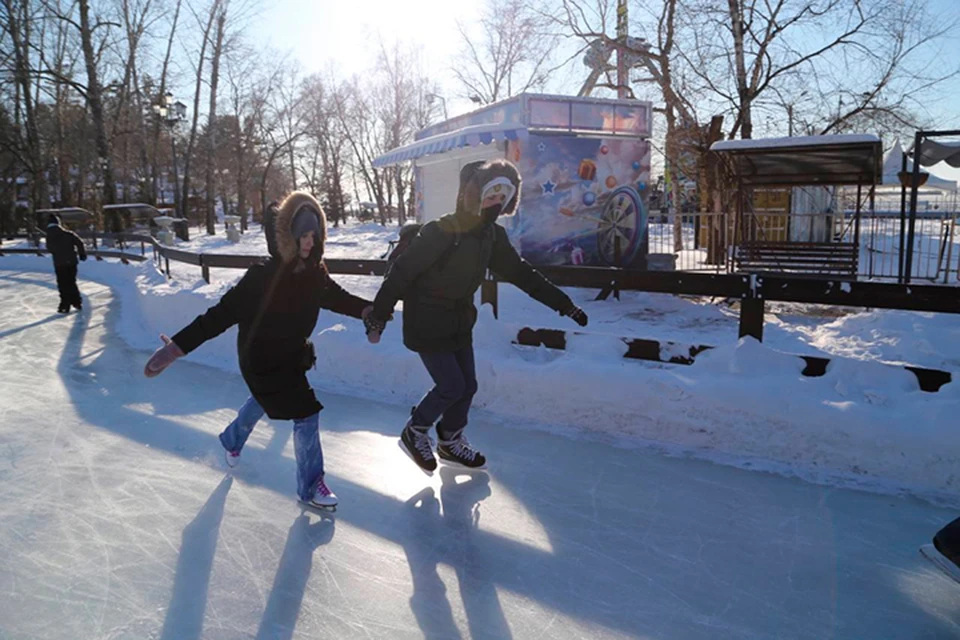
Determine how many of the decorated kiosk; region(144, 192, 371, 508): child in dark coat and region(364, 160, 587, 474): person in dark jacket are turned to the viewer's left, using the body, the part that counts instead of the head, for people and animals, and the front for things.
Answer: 1

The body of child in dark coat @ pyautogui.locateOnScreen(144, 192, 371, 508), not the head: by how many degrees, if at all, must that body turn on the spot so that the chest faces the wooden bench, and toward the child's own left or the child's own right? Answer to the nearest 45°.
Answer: approximately 90° to the child's own left

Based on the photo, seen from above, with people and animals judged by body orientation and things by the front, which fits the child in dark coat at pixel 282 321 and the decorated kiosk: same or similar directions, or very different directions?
very different directions

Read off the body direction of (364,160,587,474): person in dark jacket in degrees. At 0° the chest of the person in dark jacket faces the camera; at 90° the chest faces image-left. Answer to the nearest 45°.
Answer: approximately 315°

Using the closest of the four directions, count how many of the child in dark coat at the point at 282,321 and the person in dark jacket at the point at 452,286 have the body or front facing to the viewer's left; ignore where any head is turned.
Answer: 0

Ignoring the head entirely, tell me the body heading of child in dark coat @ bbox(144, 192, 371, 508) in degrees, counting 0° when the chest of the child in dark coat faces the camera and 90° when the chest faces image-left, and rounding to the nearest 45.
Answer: approximately 315°

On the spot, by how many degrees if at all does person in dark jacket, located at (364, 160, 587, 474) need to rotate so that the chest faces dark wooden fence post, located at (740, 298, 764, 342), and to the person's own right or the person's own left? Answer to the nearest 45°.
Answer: approximately 90° to the person's own left

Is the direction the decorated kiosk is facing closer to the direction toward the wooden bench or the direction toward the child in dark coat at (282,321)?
the child in dark coat

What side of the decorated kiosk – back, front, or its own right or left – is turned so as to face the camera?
left

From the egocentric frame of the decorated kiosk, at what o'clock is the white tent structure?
The white tent structure is roughly at 5 o'clock from the decorated kiosk.

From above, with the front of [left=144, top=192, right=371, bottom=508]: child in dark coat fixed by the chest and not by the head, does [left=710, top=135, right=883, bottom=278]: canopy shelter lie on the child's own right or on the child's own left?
on the child's own left

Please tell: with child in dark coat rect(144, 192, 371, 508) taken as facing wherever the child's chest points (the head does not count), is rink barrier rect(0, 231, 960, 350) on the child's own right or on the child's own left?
on the child's own left

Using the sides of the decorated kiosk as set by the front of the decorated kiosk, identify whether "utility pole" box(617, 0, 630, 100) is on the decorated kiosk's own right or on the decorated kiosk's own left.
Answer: on the decorated kiosk's own right
